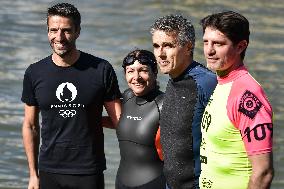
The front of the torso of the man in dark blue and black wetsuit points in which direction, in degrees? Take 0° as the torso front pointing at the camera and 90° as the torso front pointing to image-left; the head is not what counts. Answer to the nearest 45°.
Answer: approximately 45°

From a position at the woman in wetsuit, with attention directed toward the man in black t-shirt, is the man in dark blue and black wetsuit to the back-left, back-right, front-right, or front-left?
back-left

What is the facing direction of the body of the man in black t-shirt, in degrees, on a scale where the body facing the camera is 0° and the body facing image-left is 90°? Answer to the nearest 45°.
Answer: approximately 0°

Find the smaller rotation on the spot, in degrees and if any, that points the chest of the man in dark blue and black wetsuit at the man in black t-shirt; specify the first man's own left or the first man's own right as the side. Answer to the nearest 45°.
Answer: approximately 90° to the first man's own right

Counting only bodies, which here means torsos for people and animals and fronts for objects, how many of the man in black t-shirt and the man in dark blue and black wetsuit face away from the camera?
0

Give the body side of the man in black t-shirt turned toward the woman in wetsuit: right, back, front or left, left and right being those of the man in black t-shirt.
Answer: left

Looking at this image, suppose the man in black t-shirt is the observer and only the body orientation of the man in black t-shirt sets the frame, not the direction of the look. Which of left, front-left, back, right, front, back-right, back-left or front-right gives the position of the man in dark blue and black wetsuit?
front-left
